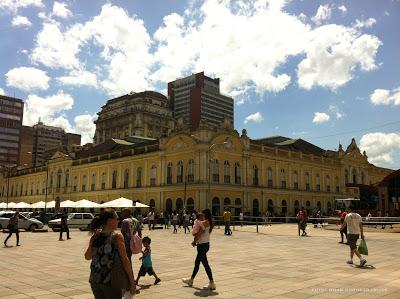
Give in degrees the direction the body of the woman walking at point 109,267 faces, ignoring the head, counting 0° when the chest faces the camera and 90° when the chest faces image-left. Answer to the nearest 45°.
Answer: approximately 225°

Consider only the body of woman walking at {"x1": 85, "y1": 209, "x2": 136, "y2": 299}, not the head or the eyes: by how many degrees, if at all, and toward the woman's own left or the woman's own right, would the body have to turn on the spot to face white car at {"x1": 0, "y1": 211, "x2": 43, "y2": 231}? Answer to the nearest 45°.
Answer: approximately 45° to the woman's own left

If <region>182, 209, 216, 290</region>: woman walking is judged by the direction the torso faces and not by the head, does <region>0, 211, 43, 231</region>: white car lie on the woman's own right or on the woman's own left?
on the woman's own right

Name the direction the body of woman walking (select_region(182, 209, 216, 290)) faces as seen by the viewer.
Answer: to the viewer's left

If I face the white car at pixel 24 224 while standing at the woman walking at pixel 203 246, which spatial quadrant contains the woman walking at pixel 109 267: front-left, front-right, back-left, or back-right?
back-left

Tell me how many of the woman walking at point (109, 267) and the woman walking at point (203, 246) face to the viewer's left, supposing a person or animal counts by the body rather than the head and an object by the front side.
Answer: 1

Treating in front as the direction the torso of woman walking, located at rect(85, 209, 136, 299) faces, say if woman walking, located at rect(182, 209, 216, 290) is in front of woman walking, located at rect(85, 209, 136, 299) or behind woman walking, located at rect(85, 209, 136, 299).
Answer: in front

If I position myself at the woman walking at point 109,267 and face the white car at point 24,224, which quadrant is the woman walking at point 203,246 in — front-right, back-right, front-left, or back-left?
front-right
